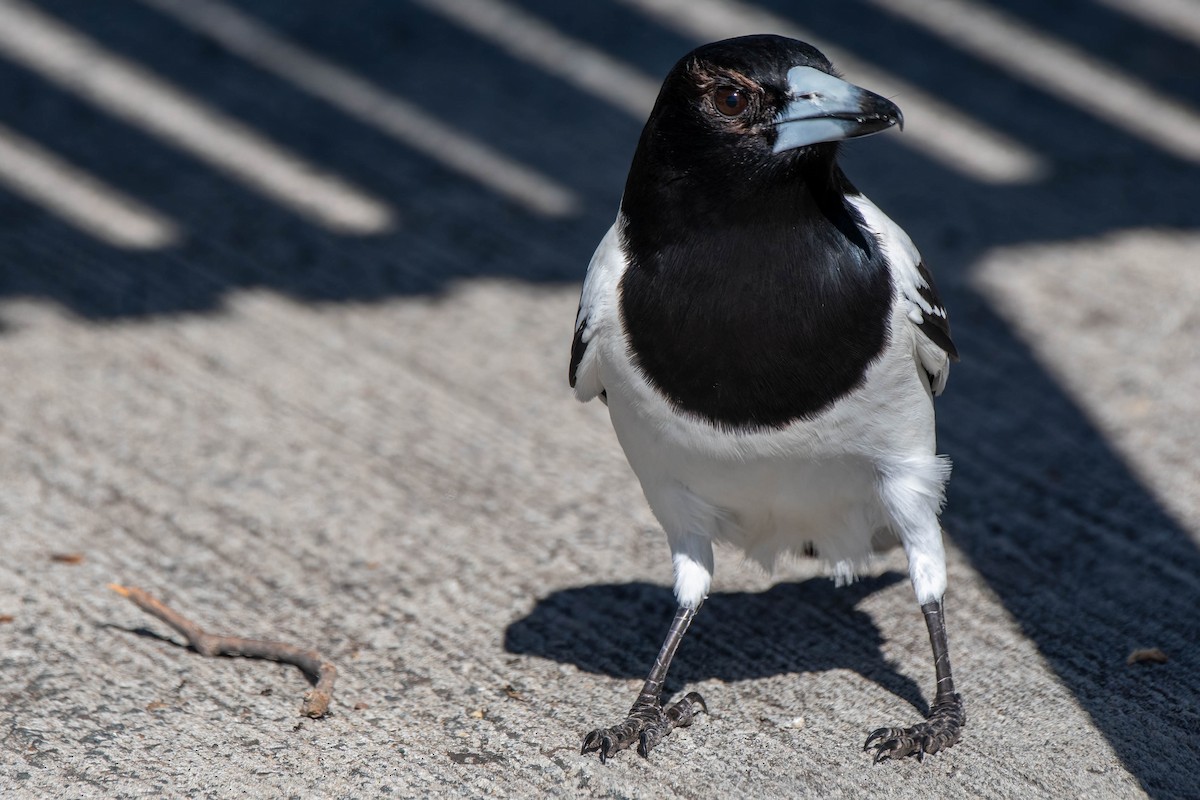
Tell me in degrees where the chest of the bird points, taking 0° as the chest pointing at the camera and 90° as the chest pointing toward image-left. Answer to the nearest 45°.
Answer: approximately 0°
